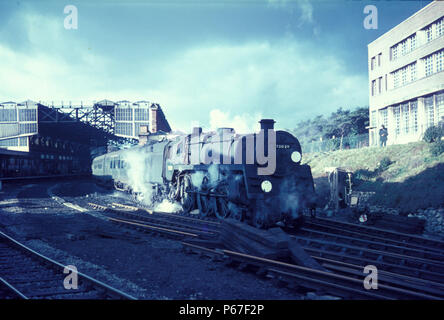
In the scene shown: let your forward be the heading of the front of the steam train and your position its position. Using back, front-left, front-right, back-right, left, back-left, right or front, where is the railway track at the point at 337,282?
front-right

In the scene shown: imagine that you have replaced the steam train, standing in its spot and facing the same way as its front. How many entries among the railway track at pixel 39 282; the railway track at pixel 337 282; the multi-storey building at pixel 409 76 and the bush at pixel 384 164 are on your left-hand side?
2

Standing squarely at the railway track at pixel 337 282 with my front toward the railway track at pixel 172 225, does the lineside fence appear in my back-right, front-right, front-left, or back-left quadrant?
front-right

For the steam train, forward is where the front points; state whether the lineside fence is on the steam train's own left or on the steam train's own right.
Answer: on the steam train's own left

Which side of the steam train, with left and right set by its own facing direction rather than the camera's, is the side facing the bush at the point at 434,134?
left

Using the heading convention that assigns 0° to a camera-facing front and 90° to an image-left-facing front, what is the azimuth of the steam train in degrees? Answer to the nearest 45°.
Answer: approximately 315°

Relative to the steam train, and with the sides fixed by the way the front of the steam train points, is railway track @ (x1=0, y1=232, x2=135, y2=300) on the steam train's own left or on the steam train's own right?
on the steam train's own right

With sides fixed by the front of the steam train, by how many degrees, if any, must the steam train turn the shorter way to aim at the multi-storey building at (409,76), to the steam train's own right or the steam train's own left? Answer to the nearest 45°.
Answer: approximately 90° to the steam train's own left
